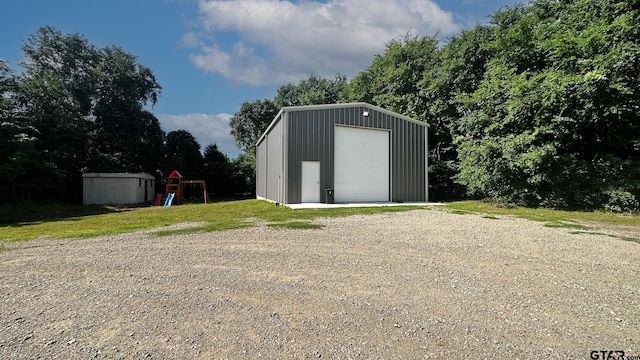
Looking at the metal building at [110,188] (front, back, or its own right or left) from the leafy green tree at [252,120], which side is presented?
left

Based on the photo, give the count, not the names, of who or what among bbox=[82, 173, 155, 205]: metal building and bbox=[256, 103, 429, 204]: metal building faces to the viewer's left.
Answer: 0

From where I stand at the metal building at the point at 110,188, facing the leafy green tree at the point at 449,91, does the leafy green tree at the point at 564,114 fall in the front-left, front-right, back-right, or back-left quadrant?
front-right

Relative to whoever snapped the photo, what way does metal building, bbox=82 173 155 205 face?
facing the viewer and to the right of the viewer

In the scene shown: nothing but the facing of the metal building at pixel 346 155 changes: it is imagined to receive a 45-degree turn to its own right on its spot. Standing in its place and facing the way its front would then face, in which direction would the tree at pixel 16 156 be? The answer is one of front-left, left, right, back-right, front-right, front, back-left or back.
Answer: right

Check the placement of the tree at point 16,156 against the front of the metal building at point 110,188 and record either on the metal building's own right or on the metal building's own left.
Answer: on the metal building's own right

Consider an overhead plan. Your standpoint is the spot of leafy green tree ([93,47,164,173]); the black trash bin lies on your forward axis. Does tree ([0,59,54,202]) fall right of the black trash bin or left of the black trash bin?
right

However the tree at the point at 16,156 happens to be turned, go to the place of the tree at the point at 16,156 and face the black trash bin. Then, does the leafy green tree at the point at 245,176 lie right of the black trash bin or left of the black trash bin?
left
